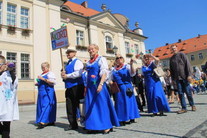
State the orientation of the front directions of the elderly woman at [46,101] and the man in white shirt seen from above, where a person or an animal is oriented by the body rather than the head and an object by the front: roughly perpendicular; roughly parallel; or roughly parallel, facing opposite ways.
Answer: roughly parallel

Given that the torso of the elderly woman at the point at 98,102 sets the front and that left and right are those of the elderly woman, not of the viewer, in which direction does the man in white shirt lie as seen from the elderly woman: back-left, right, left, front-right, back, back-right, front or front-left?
right

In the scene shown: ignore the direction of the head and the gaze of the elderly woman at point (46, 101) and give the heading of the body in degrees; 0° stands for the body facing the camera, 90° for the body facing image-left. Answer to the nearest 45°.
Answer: approximately 45°

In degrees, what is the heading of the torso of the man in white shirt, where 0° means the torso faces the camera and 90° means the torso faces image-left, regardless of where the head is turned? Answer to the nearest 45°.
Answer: approximately 45°

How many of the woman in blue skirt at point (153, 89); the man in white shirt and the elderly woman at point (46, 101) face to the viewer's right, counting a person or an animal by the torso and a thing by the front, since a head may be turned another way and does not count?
0

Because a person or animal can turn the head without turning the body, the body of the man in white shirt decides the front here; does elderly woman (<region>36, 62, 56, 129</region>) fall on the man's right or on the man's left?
on the man's right

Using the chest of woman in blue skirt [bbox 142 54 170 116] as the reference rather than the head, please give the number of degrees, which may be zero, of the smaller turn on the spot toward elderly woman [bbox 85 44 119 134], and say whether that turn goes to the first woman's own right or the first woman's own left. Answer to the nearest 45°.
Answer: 0° — they already face them

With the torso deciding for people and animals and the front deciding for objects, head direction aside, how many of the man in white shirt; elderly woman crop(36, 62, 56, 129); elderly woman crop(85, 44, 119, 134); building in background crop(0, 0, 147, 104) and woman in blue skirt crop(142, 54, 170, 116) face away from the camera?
0

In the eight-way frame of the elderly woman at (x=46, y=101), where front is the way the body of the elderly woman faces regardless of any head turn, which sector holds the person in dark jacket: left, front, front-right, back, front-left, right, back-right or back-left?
back-left

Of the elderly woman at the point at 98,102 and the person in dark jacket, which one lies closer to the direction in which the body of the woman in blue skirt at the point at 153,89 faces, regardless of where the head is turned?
the elderly woman
